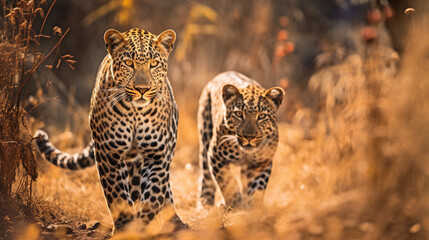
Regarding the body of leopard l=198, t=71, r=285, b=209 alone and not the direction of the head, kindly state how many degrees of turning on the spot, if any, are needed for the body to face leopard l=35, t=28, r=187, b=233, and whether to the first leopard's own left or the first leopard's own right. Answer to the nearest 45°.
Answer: approximately 45° to the first leopard's own right

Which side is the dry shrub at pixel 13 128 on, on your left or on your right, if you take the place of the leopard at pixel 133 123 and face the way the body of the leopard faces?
on your right

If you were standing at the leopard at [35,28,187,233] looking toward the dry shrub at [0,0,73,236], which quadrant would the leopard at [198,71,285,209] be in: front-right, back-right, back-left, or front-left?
back-right

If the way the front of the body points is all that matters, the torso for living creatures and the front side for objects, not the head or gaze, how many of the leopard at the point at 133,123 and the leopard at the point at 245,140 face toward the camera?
2

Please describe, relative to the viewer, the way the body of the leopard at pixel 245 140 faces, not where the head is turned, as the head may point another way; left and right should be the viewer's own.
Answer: facing the viewer

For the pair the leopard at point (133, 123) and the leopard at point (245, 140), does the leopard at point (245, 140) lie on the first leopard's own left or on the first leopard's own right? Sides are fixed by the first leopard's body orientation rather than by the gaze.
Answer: on the first leopard's own left

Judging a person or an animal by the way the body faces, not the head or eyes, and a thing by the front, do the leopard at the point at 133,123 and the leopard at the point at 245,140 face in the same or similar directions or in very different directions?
same or similar directions

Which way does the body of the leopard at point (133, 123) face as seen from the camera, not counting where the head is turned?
toward the camera

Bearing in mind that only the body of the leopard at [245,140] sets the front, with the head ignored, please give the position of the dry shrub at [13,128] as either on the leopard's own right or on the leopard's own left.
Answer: on the leopard's own right
